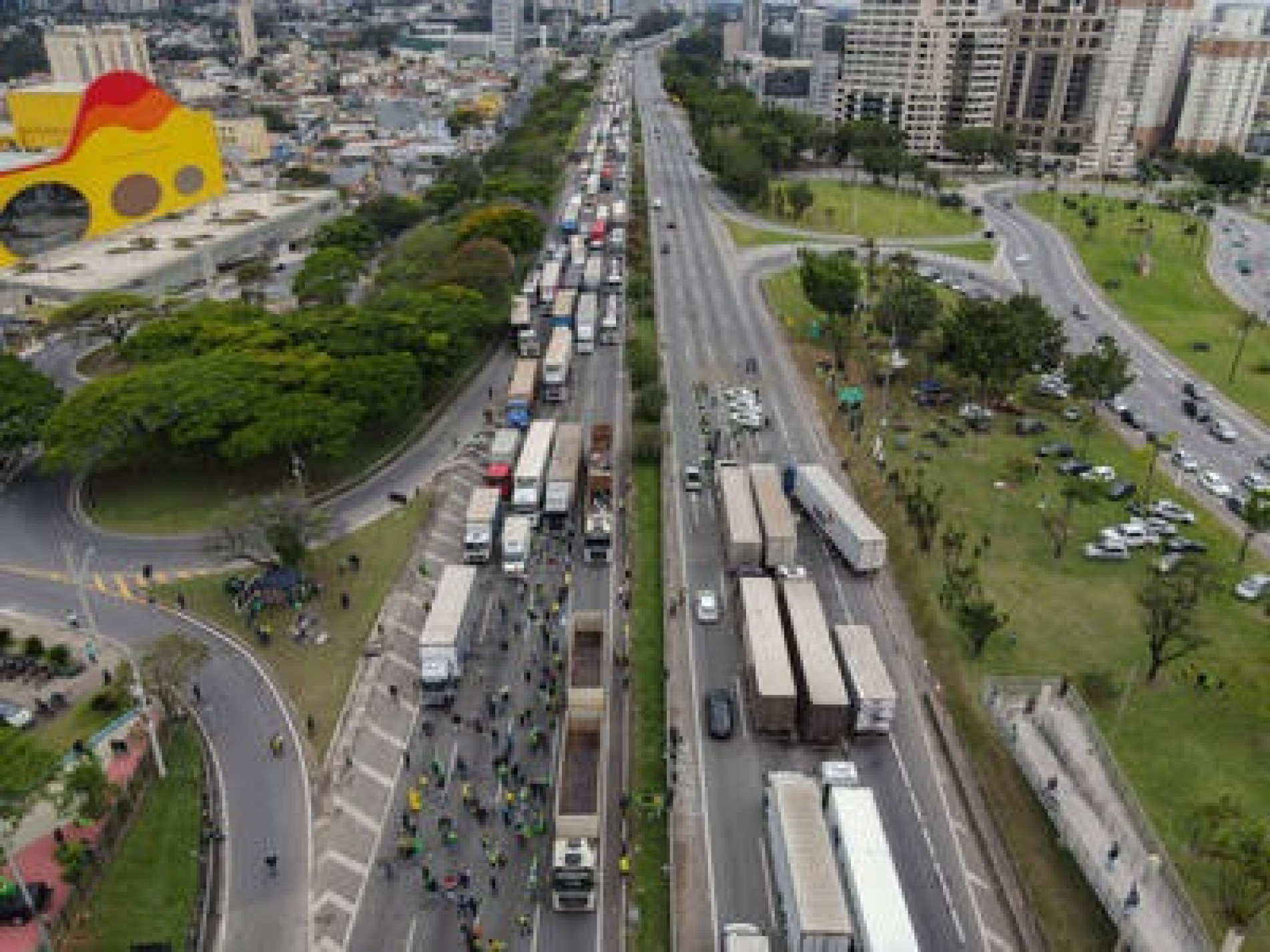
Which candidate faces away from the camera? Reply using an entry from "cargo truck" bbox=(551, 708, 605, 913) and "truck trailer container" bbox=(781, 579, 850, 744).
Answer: the truck trailer container

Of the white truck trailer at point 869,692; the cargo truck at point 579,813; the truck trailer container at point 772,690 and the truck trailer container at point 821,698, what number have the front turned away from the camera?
3

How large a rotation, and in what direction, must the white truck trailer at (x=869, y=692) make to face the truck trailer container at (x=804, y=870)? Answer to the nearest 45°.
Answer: approximately 180°

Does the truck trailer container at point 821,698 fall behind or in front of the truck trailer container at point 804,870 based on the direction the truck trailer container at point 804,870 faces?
in front

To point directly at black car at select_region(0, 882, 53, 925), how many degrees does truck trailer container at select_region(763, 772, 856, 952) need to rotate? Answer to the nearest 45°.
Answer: approximately 90° to its left

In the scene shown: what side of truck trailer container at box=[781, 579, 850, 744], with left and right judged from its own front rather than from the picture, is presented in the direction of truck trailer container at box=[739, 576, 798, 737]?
left

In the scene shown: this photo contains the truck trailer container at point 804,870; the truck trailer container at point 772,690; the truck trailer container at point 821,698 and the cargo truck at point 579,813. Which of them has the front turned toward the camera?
the cargo truck

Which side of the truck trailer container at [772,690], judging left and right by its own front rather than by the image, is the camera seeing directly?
back

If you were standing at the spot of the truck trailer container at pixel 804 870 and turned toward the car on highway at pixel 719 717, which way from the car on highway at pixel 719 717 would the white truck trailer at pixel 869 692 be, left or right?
right

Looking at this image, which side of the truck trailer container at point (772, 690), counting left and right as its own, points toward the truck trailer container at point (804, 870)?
back

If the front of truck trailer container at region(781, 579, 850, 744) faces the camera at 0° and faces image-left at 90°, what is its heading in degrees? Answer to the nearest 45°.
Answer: approximately 180°

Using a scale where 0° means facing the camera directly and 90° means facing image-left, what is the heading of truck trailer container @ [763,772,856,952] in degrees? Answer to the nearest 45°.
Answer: approximately 180°
